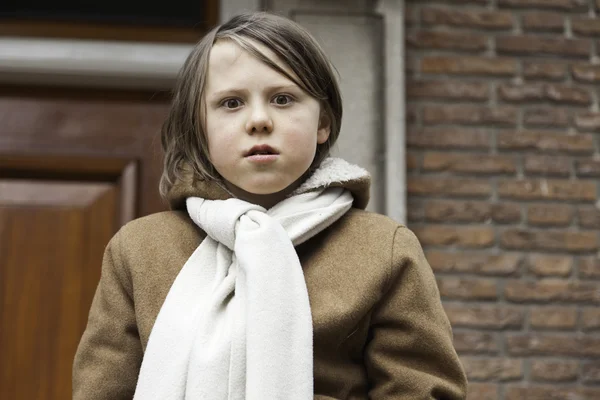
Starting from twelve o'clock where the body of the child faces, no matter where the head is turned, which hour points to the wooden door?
The wooden door is roughly at 5 o'clock from the child.

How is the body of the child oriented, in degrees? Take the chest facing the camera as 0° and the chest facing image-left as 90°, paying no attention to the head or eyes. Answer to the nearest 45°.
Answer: approximately 0°
